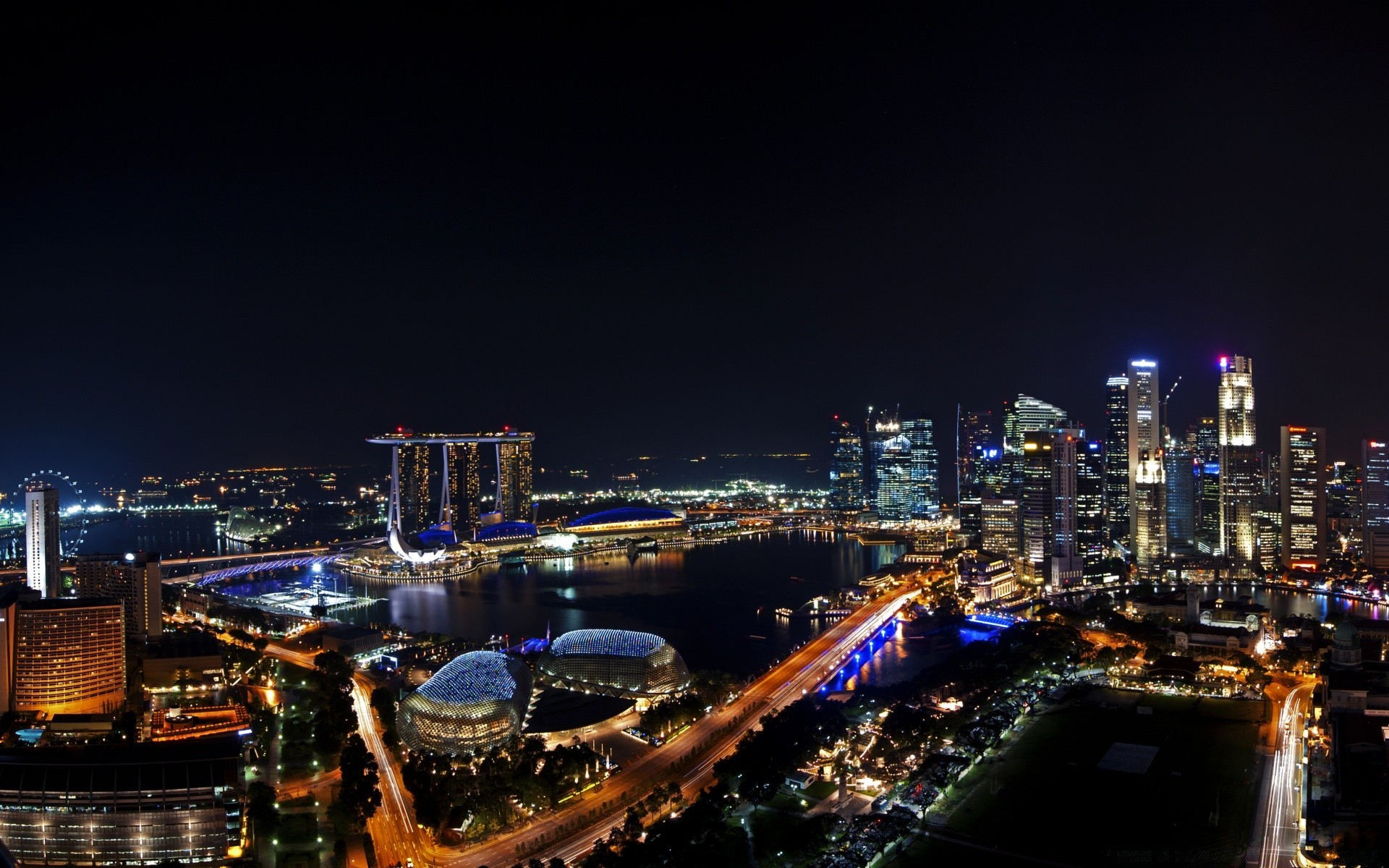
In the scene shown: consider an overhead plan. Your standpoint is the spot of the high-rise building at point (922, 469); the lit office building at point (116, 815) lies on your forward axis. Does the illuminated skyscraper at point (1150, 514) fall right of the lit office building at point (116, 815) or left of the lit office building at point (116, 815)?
left

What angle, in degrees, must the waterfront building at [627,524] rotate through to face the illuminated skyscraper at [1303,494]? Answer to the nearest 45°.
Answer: approximately 45° to its left

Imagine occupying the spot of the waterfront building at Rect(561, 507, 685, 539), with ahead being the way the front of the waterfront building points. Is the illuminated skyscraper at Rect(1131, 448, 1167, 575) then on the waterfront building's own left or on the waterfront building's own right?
on the waterfront building's own left

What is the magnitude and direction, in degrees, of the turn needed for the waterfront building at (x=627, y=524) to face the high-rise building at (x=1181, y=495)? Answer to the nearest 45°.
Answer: approximately 90° to its left

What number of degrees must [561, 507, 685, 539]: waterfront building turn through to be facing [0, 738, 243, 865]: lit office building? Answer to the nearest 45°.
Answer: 0° — it already faces it

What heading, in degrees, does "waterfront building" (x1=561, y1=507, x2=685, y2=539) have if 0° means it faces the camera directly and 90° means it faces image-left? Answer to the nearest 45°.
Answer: approximately 0°

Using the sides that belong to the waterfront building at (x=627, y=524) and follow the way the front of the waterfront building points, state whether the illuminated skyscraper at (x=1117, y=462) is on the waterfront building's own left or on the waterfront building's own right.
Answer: on the waterfront building's own left

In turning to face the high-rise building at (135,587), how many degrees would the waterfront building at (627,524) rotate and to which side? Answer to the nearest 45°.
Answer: approximately 45° to its right

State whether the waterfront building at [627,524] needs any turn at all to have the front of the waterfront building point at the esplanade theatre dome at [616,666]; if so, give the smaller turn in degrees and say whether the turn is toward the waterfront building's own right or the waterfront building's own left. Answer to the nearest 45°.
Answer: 0° — it already faces it

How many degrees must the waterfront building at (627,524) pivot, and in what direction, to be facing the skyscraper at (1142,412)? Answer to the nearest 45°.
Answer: approximately 45° to its left
